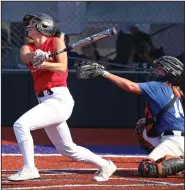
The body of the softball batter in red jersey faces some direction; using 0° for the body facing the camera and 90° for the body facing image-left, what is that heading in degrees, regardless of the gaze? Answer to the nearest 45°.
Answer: approximately 45°

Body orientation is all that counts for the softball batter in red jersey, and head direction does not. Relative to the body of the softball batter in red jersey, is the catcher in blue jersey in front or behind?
behind
